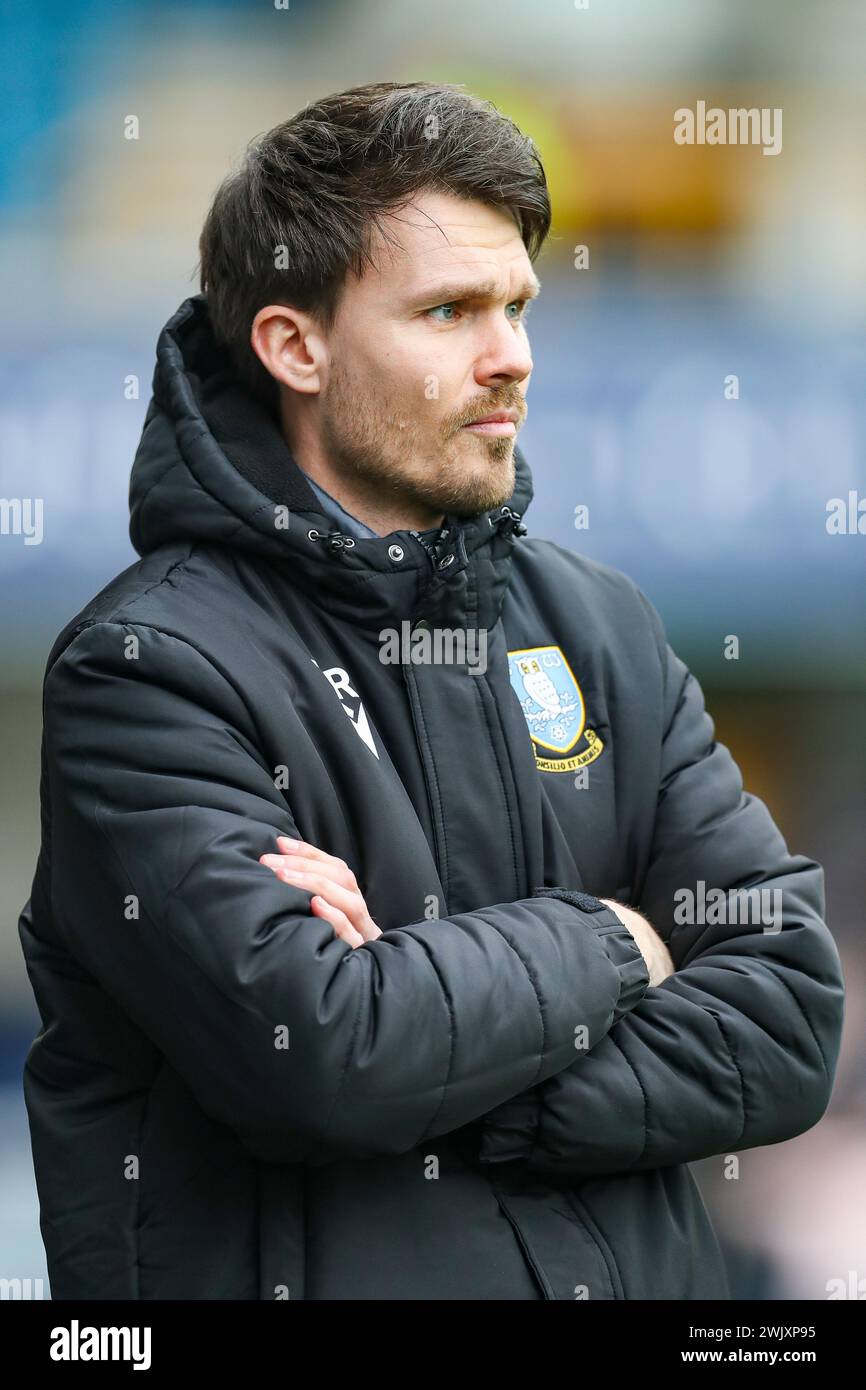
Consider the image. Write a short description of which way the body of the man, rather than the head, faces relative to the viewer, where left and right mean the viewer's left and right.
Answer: facing the viewer and to the right of the viewer
